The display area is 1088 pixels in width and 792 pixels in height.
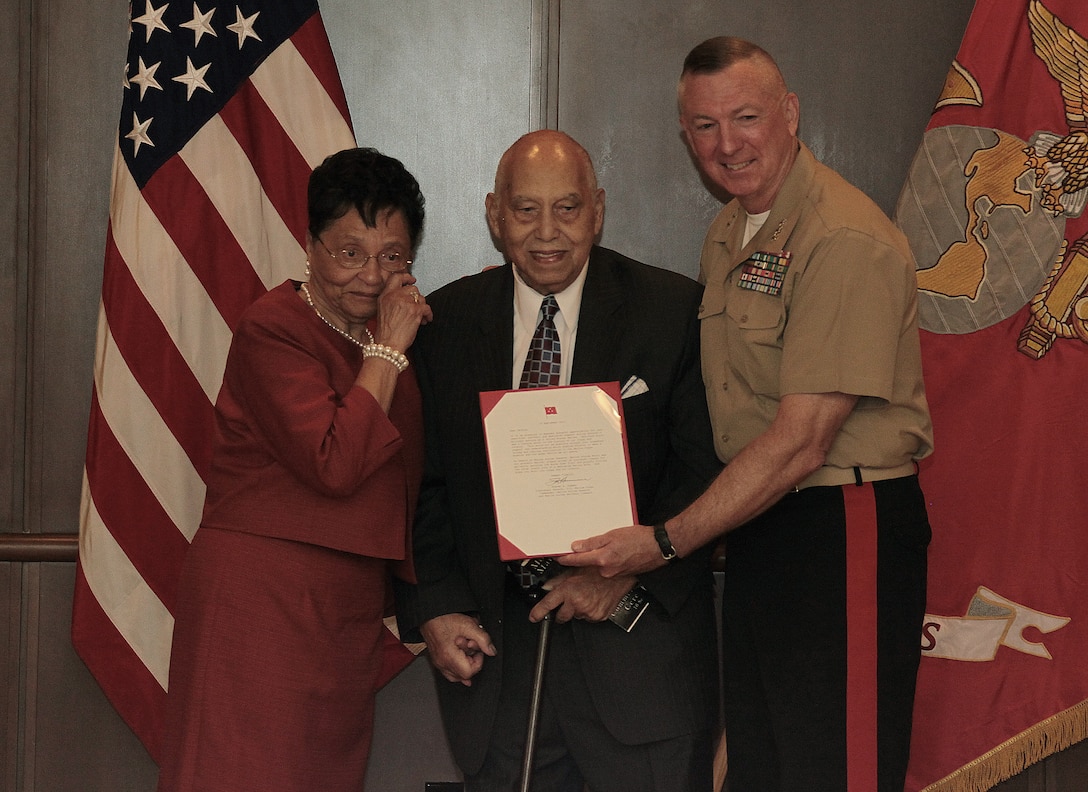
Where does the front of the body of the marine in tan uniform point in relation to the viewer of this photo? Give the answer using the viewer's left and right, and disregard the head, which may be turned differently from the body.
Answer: facing the viewer and to the left of the viewer

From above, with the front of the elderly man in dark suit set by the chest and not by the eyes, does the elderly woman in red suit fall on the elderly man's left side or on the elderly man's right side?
on the elderly man's right side

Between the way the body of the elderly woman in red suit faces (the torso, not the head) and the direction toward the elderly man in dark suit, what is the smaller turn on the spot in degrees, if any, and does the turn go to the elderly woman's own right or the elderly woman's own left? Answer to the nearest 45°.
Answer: approximately 45° to the elderly woman's own left

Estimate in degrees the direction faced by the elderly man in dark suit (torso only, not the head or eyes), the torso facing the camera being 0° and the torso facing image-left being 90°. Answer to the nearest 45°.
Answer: approximately 0°

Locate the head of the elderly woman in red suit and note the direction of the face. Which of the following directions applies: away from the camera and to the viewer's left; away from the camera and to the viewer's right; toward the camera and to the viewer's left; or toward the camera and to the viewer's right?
toward the camera and to the viewer's right

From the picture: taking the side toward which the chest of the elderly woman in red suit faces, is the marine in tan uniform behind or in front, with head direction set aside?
in front

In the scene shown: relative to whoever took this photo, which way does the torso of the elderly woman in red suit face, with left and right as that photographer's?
facing the viewer and to the right of the viewer

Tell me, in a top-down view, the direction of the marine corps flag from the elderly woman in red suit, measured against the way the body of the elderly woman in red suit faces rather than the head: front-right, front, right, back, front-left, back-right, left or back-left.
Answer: front-left

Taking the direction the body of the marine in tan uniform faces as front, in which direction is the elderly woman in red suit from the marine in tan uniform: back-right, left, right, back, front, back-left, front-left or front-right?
front-right

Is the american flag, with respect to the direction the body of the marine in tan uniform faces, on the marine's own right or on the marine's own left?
on the marine's own right

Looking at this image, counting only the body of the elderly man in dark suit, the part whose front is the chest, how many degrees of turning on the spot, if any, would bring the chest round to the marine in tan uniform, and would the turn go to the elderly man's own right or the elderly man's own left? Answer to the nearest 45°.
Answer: approximately 90° to the elderly man's own left

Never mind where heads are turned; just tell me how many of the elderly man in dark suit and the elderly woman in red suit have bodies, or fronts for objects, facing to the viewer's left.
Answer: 0
